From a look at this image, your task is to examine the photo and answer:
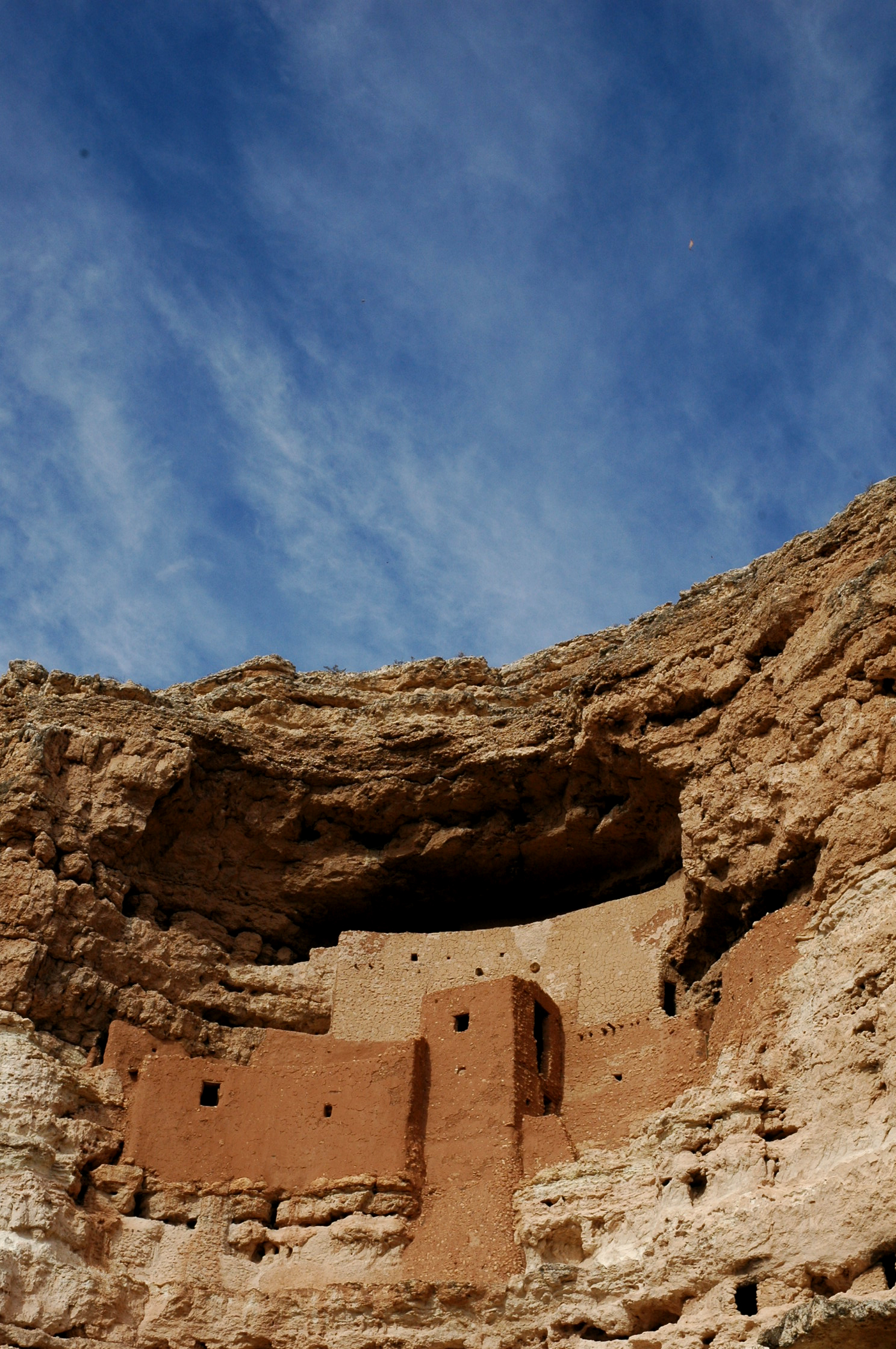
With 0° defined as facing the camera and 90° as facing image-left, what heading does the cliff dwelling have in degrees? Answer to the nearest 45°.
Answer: approximately 0°
